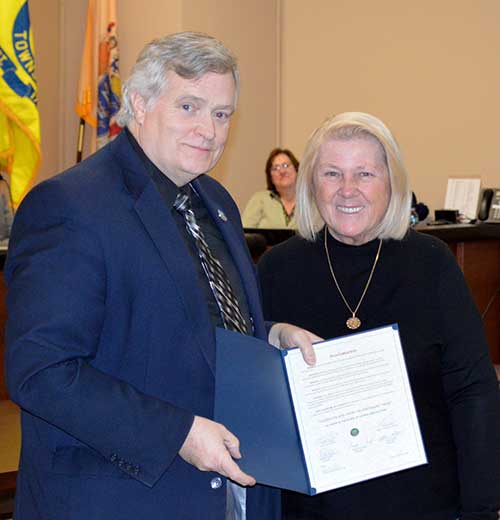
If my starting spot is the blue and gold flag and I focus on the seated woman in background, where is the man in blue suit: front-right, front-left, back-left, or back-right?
back-right

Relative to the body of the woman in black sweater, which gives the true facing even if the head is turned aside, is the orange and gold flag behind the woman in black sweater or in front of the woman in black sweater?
behind

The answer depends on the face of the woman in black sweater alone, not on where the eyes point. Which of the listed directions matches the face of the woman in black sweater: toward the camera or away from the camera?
toward the camera

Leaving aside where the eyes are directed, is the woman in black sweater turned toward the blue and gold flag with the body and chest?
no

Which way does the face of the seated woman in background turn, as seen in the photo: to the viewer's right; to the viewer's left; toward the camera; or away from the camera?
toward the camera

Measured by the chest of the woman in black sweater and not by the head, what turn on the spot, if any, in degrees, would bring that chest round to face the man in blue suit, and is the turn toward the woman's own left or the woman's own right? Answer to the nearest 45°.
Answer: approximately 45° to the woman's own right

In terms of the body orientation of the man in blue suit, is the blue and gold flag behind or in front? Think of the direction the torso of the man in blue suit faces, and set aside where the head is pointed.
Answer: behind

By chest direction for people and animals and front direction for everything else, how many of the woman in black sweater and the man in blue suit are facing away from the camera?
0

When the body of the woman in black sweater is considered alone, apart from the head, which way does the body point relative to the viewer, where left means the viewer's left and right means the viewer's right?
facing the viewer

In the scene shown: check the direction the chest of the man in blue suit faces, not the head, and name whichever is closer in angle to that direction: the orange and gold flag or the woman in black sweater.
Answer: the woman in black sweater

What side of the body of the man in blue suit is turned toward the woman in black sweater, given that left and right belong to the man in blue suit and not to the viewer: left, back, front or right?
left

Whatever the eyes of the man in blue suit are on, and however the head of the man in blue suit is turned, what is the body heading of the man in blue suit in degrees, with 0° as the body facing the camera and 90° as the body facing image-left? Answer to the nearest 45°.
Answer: approximately 315°

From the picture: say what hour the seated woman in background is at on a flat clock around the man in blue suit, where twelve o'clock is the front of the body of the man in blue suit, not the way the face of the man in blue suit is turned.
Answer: The seated woman in background is roughly at 8 o'clock from the man in blue suit.

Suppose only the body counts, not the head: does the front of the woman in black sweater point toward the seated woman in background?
no

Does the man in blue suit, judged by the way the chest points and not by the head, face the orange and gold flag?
no

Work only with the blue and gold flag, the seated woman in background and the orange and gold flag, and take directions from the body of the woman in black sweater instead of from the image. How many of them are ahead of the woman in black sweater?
0

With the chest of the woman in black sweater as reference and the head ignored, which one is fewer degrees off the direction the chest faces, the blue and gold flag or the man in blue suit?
the man in blue suit
